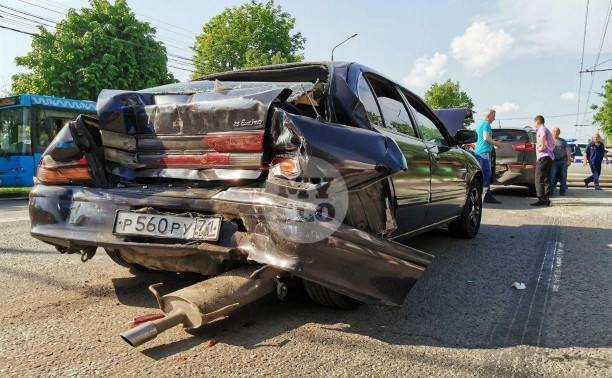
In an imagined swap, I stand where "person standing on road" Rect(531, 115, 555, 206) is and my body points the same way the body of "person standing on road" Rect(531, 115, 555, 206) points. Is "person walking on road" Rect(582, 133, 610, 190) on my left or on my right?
on my right

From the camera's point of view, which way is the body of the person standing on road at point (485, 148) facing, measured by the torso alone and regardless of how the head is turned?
to the viewer's right

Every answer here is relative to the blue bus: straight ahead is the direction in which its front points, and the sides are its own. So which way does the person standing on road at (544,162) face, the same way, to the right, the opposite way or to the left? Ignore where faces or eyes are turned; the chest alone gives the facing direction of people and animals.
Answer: to the right

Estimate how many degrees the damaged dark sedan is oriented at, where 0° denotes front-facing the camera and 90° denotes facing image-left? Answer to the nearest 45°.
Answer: approximately 225°

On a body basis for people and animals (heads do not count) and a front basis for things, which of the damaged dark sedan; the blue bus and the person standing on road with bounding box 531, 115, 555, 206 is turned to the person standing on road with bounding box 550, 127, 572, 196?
the damaged dark sedan

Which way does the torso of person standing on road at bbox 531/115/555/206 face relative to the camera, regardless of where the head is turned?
to the viewer's left

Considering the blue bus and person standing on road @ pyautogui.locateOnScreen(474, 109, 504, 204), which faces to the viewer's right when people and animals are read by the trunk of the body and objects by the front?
the person standing on road

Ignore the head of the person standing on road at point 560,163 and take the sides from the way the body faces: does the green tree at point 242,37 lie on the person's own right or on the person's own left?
on the person's own right

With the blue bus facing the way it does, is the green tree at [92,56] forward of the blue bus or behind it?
behind

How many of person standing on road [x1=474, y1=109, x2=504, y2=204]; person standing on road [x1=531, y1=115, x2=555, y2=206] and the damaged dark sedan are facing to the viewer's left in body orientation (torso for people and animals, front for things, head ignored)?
1

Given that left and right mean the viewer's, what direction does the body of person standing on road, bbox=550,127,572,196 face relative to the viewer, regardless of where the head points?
facing the viewer and to the left of the viewer
